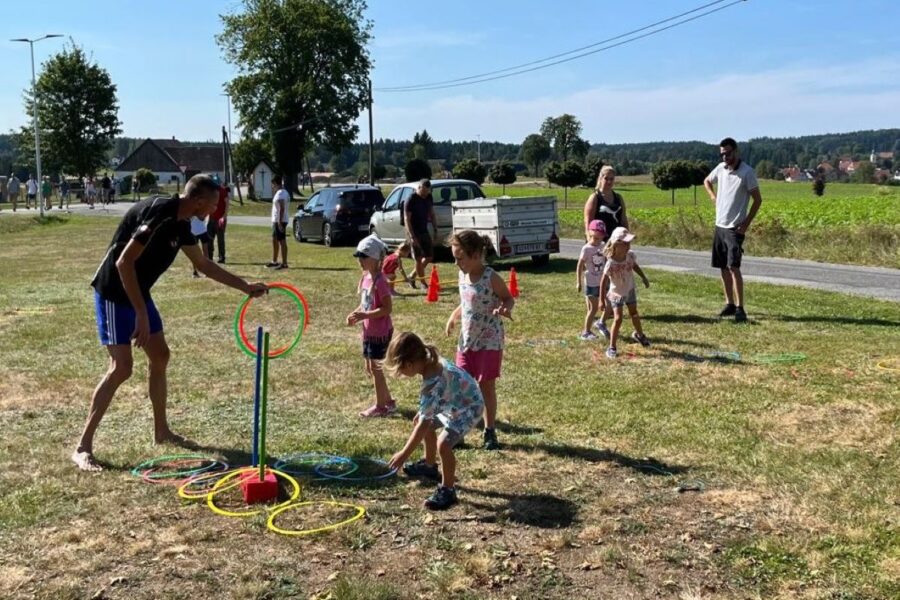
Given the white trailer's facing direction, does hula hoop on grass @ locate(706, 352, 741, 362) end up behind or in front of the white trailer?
behind

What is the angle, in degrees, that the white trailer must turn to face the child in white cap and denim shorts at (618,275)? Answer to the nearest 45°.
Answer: approximately 135° to its left

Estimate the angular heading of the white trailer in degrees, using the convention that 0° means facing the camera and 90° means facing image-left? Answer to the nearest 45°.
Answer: approximately 135°

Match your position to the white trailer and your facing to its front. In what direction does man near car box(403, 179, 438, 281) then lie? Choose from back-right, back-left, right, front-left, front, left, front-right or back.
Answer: left

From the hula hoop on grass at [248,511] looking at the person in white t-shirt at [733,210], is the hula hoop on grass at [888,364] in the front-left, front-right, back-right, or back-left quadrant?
front-right

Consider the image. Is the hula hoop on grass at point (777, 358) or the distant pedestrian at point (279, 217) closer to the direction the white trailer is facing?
the distant pedestrian

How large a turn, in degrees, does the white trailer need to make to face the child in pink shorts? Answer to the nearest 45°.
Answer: approximately 135° to its left

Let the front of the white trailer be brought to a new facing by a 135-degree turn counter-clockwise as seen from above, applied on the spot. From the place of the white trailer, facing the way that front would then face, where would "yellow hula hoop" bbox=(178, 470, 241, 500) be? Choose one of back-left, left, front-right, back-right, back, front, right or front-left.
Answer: front

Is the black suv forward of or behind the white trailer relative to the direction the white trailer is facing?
forward

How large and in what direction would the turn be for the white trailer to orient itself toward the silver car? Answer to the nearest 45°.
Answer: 0° — it already faces it

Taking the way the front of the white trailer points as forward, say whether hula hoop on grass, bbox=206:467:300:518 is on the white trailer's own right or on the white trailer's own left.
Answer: on the white trailer's own left

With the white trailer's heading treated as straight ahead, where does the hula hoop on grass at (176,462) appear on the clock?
The hula hoop on grass is roughly at 8 o'clock from the white trailer.

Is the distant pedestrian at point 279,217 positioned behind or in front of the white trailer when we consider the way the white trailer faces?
in front

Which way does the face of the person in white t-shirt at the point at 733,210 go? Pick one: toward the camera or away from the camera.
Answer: toward the camera

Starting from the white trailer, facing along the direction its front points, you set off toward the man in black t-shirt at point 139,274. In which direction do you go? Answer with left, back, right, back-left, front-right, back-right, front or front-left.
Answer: back-left

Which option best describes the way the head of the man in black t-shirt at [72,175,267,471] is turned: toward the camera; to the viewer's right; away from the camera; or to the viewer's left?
to the viewer's right
